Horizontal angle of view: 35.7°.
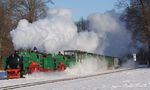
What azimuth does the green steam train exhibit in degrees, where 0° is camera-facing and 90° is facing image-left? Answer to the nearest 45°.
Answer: approximately 45°
